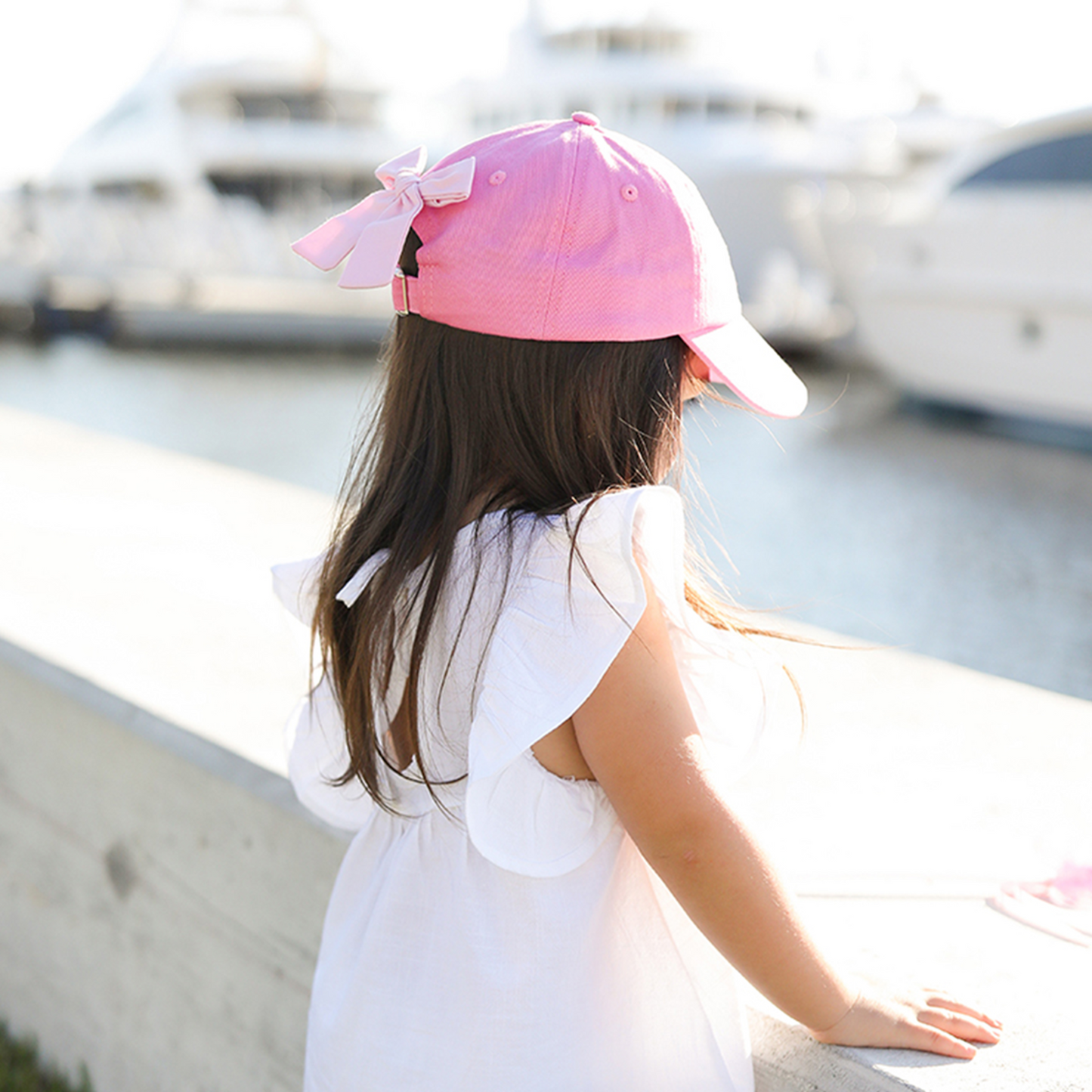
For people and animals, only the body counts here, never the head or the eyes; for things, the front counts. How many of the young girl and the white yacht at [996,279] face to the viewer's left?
1

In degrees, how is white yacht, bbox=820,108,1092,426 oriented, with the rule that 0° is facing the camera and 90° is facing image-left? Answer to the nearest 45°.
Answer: approximately 90°

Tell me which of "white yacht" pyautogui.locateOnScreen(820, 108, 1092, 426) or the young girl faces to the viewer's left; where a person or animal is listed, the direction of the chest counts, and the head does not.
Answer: the white yacht

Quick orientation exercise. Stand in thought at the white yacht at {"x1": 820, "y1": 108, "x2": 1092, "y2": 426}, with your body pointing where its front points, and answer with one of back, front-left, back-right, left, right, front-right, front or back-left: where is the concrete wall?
left

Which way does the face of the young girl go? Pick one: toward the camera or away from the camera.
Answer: away from the camera

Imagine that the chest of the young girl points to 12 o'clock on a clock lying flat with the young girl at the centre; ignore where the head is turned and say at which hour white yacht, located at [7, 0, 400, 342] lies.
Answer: The white yacht is roughly at 10 o'clock from the young girl.

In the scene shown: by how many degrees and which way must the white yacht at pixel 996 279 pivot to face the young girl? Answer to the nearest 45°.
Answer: approximately 90° to its left

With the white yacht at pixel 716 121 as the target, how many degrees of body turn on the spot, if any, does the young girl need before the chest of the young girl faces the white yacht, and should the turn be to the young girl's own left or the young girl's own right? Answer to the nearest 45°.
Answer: approximately 45° to the young girl's own left

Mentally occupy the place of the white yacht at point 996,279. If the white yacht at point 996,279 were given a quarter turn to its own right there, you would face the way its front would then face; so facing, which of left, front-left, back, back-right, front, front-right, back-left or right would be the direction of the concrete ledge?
back

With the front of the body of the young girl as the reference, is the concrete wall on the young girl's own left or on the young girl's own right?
on the young girl's own left

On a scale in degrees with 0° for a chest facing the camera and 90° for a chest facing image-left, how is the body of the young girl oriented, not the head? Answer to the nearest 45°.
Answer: approximately 225°
